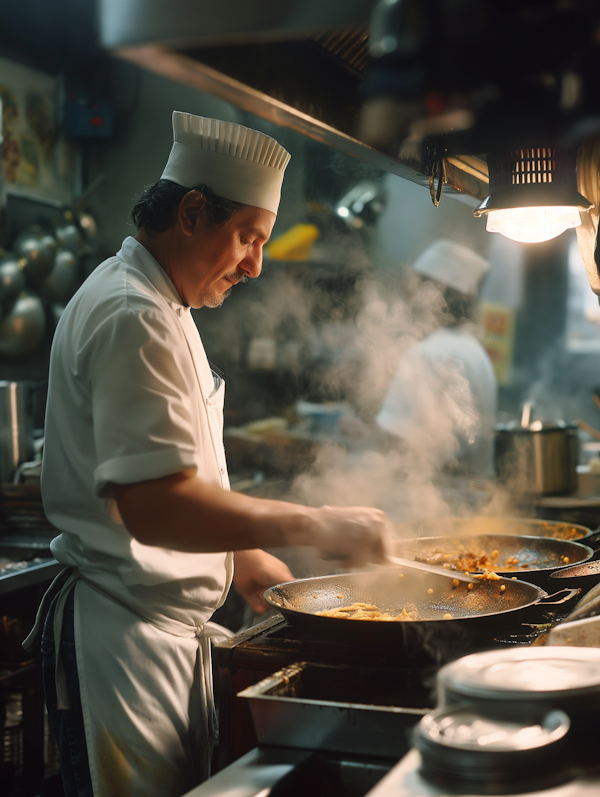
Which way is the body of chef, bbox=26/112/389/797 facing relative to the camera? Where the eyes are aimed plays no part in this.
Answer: to the viewer's right

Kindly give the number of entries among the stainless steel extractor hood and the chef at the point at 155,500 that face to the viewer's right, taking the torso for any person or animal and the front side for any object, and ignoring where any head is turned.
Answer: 1

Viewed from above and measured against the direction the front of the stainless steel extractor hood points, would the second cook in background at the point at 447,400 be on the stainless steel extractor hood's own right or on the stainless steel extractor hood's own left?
on the stainless steel extractor hood's own right

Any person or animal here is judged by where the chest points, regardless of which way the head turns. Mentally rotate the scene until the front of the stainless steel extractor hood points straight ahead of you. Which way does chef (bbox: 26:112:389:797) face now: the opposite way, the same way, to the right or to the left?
the opposite way

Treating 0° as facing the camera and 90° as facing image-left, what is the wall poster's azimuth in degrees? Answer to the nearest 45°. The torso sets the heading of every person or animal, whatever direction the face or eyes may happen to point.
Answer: approximately 315°

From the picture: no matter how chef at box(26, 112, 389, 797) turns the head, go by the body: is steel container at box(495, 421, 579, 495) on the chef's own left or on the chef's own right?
on the chef's own left

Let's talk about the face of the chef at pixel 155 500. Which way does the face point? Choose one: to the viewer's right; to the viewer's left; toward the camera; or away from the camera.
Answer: to the viewer's right
